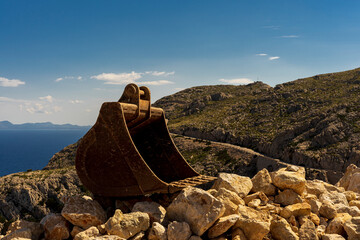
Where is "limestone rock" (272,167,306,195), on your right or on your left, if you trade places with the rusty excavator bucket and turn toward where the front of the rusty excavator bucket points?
on your left

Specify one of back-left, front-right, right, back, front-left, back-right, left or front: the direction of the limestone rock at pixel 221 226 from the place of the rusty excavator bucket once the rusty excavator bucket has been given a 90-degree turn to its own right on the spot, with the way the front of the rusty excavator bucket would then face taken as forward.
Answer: left

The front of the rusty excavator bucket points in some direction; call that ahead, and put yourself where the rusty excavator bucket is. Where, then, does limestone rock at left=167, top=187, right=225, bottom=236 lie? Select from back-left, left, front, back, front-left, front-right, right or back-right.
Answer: front

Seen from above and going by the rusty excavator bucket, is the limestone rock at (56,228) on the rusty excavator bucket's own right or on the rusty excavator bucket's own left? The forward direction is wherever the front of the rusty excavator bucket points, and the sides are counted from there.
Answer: on the rusty excavator bucket's own right

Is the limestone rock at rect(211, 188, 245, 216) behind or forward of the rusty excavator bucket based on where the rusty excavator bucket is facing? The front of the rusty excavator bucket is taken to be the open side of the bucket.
forward

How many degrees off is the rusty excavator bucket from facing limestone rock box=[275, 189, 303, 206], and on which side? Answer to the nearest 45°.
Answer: approximately 45° to its left

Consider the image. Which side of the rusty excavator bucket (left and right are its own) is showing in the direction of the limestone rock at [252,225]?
front

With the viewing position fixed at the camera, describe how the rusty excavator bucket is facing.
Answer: facing the viewer and to the right of the viewer

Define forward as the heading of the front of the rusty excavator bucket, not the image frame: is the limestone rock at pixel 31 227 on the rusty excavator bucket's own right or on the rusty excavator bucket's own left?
on the rusty excavator bucket's own right

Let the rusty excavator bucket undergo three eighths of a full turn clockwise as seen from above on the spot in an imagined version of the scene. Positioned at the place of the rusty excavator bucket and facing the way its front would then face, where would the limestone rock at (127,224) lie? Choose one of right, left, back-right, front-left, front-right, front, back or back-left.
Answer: left
